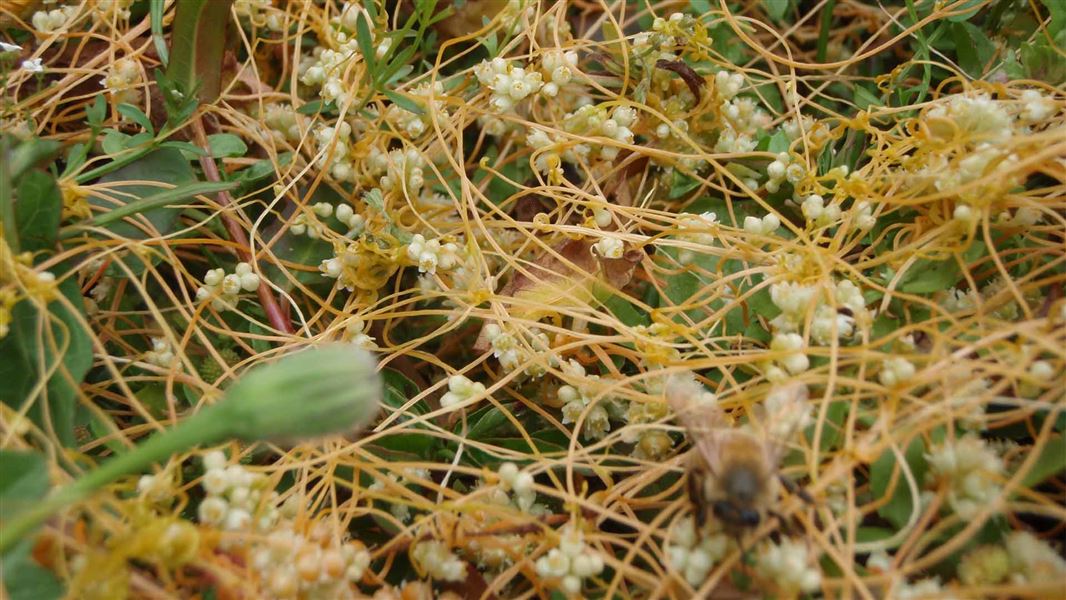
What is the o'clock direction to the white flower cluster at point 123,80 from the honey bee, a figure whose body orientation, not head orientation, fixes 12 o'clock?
The white flower cluster is roughly at 4 o'clock from the honey bee.

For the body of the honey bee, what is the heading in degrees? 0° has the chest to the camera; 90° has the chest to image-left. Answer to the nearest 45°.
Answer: approximately 0°
